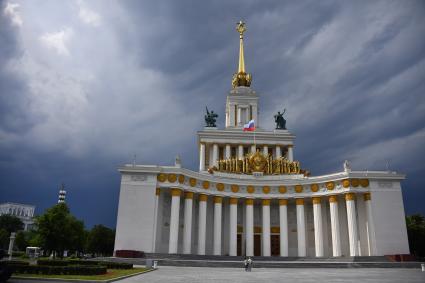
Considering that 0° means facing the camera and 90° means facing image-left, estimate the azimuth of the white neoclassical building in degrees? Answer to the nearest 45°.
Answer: approximately 0°

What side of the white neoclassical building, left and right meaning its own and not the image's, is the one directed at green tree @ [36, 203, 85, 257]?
right

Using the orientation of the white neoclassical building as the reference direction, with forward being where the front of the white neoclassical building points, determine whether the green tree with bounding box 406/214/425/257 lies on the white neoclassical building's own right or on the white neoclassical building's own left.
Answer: on the white neoclassical building's own left
